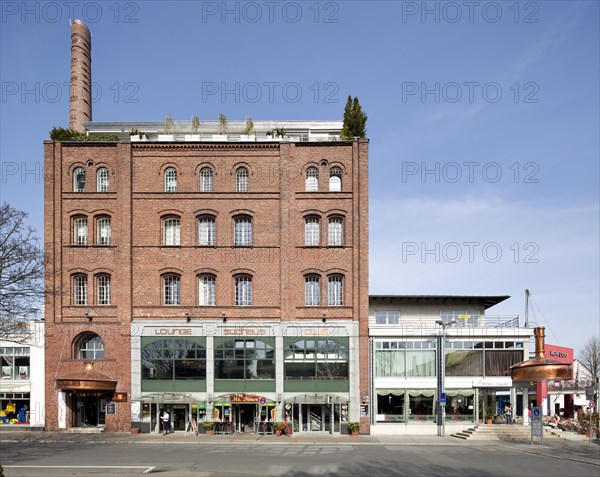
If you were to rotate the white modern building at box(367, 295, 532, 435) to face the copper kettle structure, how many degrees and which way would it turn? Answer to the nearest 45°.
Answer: approximately 45° to its left

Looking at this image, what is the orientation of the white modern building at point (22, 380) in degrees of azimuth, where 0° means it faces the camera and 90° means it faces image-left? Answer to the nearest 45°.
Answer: approximately 0°

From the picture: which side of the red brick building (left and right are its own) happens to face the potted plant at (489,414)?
left

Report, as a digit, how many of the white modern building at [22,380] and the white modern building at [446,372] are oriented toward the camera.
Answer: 2

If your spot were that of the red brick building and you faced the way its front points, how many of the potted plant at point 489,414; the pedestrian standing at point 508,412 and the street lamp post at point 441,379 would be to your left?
3

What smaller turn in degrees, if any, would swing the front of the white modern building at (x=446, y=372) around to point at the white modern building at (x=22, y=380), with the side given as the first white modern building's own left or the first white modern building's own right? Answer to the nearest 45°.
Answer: approximately 90° to the first white modern building's own right

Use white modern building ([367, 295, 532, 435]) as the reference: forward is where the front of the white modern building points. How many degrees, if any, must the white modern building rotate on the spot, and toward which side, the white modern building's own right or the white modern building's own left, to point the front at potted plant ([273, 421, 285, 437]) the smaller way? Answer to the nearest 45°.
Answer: approximately 45° to the white modern building's own right

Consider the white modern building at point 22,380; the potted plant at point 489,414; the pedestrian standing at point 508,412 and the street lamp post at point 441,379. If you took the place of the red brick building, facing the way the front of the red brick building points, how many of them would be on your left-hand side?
3

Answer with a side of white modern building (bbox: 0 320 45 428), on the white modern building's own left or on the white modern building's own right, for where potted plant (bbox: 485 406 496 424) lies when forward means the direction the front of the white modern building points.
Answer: on the white modern building's own left
